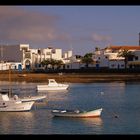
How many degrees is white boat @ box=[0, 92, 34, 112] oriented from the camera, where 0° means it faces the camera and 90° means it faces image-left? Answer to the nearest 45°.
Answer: approximately 270°
